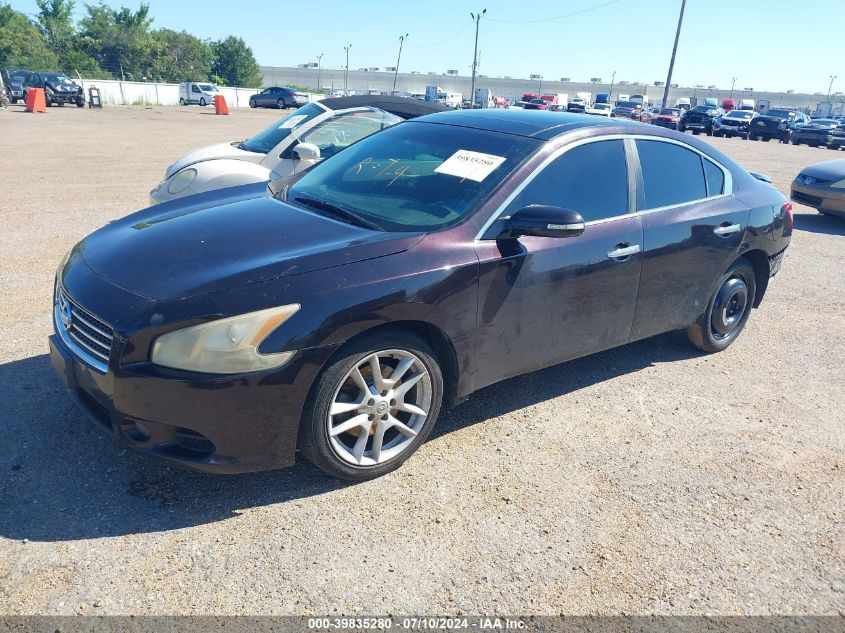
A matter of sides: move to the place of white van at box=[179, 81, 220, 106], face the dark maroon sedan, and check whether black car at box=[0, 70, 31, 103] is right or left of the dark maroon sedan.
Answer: right

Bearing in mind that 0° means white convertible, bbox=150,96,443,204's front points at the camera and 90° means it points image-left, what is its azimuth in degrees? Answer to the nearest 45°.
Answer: approximately 45°

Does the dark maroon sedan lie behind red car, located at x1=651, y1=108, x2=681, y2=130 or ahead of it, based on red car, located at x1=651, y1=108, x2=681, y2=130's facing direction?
ahead

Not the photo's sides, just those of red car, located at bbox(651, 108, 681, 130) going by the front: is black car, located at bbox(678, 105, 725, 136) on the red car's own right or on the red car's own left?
on the red car's own left

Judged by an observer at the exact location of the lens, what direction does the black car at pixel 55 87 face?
facing the viewer and to the right of the viewer

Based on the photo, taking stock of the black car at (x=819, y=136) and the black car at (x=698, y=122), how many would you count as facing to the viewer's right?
0

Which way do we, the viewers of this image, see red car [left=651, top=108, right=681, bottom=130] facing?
facing the viewer and to the left of the viewer

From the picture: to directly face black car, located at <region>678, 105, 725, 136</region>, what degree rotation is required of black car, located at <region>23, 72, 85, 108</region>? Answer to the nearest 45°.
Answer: approximately 45° to its left
